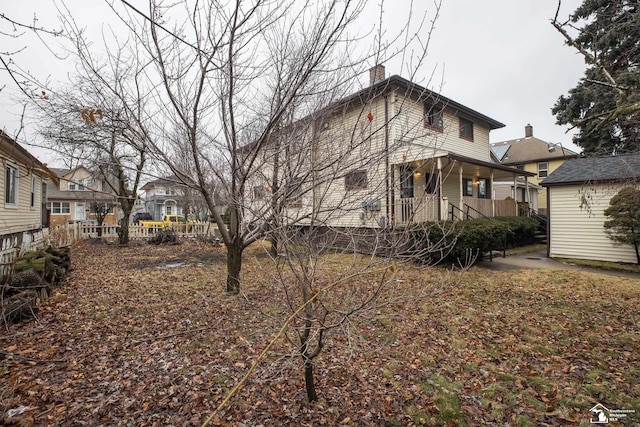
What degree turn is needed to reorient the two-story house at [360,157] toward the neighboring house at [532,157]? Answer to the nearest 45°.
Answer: approximately 90° to its left

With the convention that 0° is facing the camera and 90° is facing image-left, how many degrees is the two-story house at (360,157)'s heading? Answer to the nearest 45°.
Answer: approximately 315°

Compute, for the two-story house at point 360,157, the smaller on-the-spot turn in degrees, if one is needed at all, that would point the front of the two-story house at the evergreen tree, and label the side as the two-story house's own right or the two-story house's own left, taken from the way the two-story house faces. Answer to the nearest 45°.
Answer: approximately 90° to the two-story house's own left
